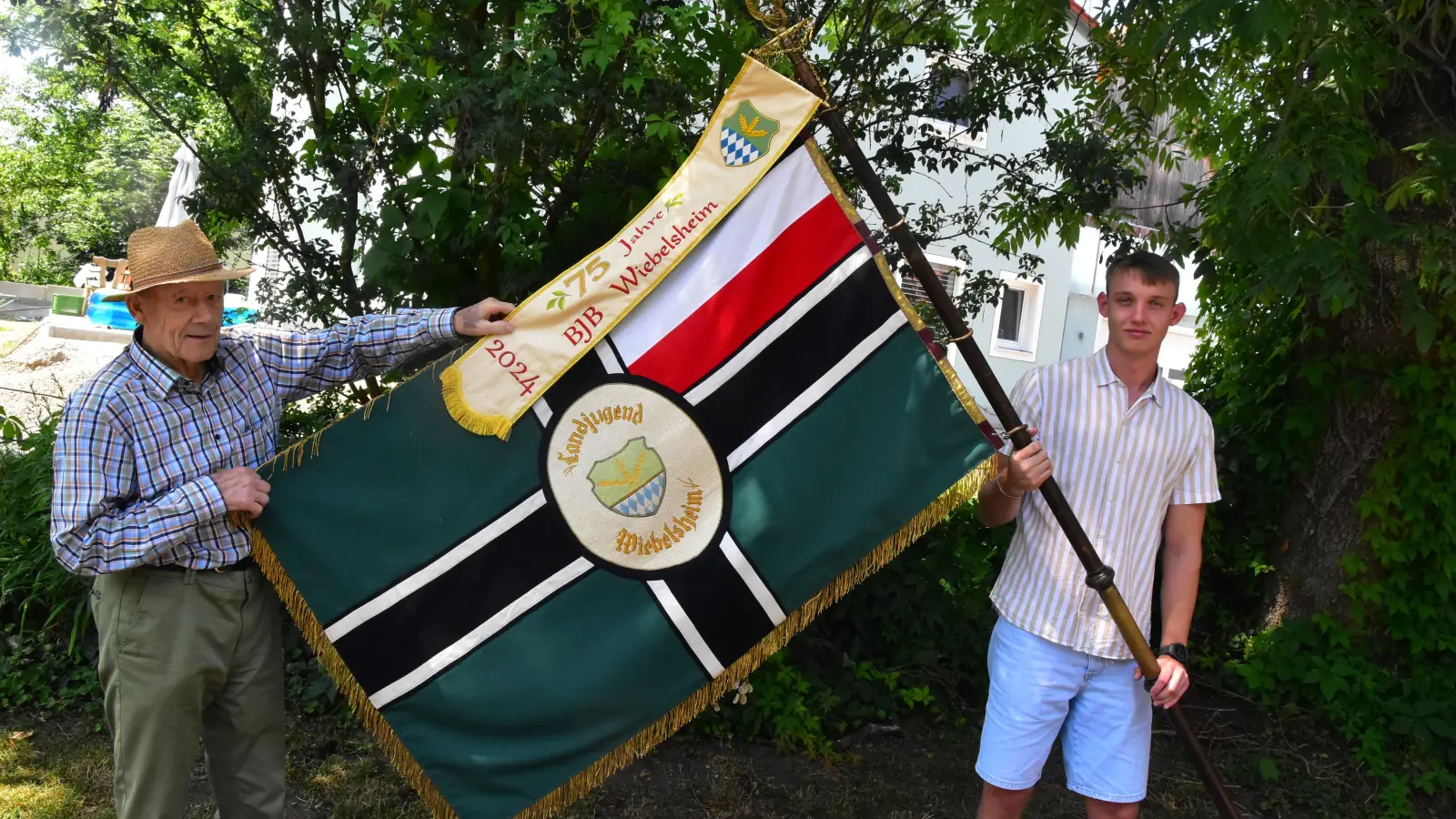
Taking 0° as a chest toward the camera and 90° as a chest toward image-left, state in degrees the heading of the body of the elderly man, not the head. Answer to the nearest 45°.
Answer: approximately 315°

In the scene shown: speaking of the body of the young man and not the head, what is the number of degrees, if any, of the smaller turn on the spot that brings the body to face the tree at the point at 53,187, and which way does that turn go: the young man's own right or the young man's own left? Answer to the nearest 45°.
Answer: approximately 135° to the young man's own right

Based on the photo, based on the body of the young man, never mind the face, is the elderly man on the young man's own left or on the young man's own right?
on the young man's own right

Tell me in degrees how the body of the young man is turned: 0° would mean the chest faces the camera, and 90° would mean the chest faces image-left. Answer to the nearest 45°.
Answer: approximately 0°

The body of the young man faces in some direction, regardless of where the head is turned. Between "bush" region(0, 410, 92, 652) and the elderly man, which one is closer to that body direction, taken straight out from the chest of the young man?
the elderly man
